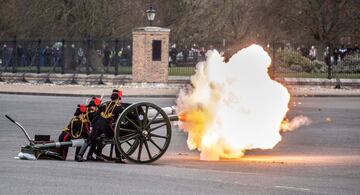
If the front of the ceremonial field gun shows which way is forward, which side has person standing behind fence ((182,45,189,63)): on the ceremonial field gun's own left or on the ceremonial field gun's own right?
on the ceremonial field gun's own left

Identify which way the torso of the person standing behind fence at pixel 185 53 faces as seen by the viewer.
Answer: toward the camera

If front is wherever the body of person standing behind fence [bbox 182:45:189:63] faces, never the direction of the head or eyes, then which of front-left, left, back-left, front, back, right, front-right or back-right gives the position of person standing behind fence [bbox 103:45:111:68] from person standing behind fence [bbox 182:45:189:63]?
right

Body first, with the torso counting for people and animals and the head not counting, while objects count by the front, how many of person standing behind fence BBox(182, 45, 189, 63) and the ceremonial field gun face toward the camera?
1

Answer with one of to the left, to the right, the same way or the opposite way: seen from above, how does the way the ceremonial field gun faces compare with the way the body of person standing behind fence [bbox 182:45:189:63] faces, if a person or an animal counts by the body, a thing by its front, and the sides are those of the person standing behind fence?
to the left

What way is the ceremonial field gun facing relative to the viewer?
to the viewer's right

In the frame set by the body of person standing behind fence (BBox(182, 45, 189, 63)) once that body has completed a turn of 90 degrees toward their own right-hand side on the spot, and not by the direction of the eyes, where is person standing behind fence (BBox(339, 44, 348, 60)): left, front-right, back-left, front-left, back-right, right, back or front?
back

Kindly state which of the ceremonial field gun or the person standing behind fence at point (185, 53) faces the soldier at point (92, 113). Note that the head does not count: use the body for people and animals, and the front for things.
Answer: the person standing behind fence

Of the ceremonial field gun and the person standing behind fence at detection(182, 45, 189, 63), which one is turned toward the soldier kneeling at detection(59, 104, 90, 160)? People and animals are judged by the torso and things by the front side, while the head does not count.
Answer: the person standing behind fence

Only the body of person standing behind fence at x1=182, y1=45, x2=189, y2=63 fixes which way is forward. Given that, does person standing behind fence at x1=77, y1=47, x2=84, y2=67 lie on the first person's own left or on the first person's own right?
on the first person's own right

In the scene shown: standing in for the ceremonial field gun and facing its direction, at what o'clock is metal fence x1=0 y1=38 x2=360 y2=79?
The metal fence is roughly at 9 o'clock from the ceremonial field gun.

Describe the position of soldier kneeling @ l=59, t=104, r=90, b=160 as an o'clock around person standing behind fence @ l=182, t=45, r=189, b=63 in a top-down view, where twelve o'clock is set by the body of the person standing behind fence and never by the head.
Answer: The soldier kneeling is roughly at 12 o'clock from the person standing behind fence.

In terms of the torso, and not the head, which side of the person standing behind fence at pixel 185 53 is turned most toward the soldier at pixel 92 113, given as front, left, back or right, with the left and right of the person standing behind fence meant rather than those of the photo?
front

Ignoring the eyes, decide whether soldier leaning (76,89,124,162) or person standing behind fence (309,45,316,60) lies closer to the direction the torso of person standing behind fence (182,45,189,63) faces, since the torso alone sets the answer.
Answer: the soldier leaning

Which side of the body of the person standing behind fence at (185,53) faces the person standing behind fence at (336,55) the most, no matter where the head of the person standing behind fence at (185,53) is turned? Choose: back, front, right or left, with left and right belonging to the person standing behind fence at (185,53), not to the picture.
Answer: left

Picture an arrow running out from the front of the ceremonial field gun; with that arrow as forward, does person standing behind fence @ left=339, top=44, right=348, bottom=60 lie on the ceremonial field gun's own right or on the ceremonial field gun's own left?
on the ceremonial field gun's own left

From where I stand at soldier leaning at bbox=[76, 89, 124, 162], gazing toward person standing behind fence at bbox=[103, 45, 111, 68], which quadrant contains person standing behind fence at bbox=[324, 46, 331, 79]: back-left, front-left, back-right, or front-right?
front-right

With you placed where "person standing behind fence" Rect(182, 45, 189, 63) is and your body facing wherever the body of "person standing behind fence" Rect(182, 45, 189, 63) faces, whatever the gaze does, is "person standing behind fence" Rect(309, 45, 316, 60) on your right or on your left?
on your left

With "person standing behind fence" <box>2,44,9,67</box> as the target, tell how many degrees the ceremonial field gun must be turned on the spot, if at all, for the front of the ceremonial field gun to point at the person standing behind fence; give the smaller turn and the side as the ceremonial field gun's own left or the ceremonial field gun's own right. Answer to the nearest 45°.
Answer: approximately 90° to the ceremonial field gun's own left

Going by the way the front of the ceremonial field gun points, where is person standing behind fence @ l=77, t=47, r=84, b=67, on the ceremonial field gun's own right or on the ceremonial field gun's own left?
on the ceremonial field gun's own left
